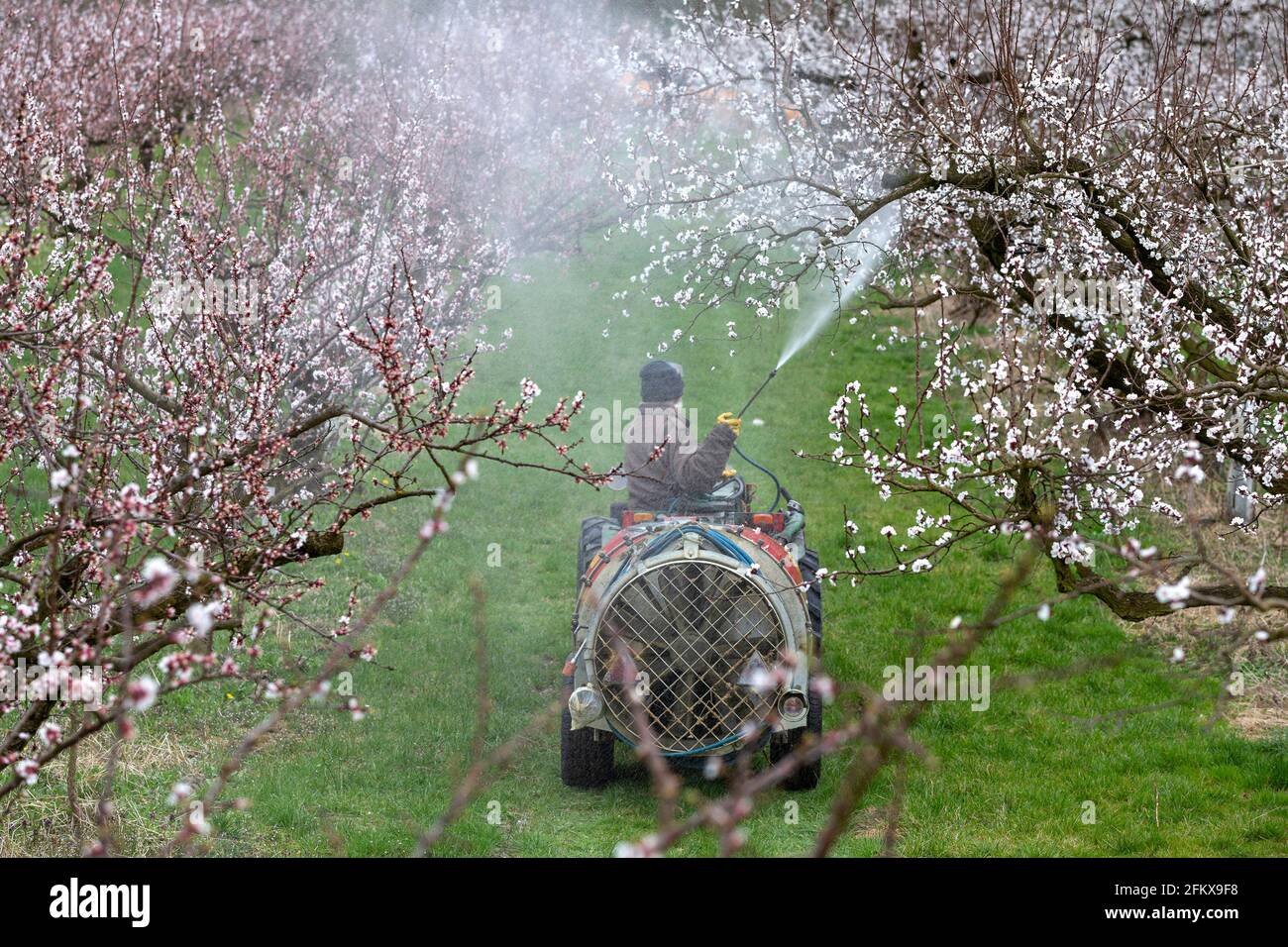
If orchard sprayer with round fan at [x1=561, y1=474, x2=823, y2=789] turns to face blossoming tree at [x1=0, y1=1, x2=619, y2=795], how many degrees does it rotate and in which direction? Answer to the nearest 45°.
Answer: approximately 45° to its left

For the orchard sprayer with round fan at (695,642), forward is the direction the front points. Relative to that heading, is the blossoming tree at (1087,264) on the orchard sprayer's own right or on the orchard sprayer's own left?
on the orchard sprayer's own right

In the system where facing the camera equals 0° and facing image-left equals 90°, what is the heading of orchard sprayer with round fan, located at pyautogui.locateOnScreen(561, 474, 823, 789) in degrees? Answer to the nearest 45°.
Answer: approximately 180°
